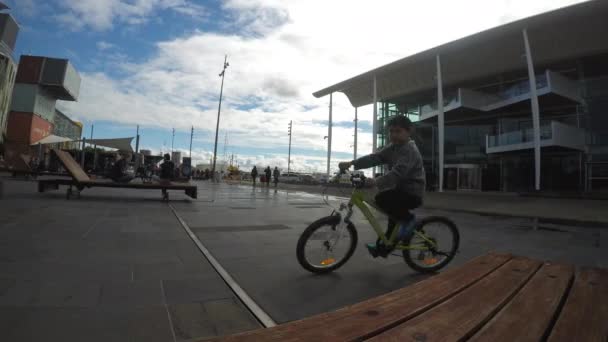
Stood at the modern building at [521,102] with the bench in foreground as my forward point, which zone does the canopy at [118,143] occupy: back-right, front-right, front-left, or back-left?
front-right

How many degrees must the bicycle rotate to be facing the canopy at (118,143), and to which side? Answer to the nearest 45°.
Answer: approximately 45° to its right

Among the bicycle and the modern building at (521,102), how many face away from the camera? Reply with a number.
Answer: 0

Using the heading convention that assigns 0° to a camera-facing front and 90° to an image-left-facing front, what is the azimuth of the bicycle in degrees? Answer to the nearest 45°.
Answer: approximately 90°

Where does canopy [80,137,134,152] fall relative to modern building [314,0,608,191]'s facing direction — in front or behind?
in front

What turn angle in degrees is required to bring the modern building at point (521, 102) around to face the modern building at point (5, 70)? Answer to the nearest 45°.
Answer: approximately 45° to its right

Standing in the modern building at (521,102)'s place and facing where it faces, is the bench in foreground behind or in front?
in front

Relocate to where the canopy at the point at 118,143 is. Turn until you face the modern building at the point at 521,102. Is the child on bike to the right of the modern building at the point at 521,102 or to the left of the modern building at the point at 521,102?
right

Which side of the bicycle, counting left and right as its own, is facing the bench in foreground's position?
left
